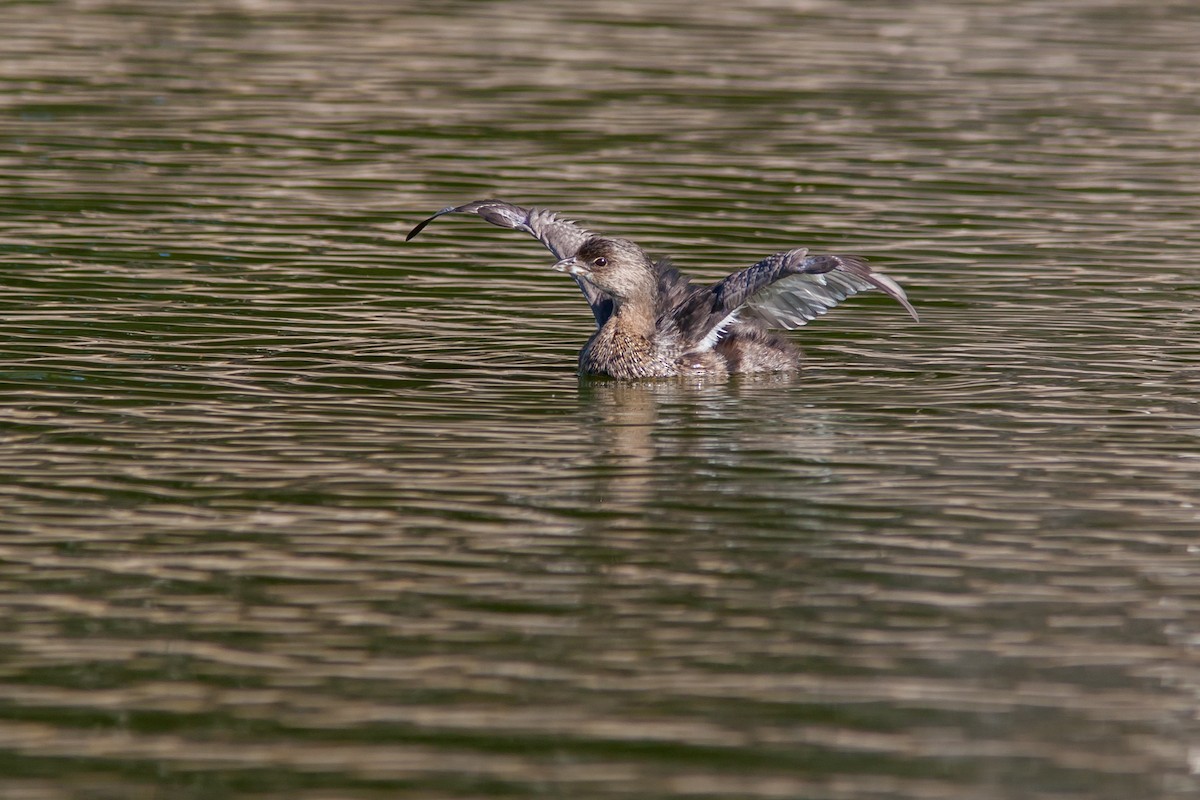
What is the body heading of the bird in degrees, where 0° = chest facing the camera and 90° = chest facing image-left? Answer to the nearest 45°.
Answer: approximately 45°
